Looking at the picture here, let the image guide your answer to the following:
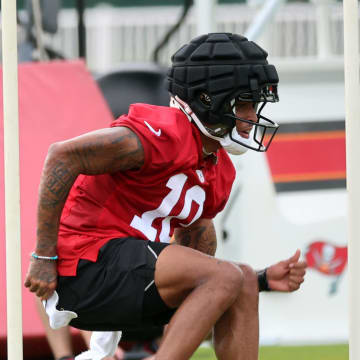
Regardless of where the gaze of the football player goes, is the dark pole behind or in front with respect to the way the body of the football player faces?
behind

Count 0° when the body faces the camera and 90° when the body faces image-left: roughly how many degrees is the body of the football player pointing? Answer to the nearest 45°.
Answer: approximately 315°

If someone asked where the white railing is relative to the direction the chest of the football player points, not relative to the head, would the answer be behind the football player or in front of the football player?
behind

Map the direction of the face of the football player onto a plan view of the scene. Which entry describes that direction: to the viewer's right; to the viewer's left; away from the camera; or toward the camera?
to the viewer's right
